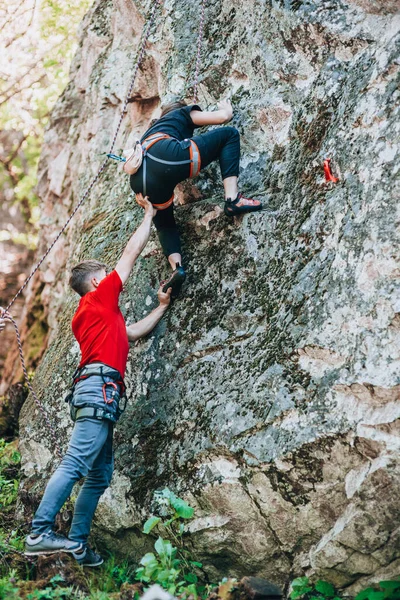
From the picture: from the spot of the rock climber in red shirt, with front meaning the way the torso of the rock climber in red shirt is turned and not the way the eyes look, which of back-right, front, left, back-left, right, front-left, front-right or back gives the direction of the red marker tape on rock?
front-right

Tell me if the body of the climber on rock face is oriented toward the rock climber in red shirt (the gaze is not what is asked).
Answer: no

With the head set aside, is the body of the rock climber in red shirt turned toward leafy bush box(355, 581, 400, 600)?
no

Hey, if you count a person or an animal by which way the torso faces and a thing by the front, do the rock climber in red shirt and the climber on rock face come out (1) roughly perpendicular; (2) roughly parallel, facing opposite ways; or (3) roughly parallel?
roughly parallel

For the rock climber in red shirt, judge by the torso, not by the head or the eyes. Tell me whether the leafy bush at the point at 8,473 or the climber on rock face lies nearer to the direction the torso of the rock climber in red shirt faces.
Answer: the climber on rock face

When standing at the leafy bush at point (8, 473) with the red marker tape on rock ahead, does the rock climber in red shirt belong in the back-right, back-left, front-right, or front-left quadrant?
front-right

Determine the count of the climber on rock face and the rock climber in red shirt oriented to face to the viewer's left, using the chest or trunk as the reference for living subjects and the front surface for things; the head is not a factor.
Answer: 0

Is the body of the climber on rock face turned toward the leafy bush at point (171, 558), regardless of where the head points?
no

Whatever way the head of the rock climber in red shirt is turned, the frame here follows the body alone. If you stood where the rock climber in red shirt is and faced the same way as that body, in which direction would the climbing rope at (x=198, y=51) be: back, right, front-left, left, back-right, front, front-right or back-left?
front

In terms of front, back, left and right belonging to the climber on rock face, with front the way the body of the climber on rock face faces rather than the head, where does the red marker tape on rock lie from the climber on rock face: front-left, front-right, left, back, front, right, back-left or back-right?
right

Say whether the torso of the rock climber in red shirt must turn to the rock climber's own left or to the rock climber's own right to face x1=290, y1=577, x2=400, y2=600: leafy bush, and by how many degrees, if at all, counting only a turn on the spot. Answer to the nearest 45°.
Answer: approximately 90° to the rock climber's own right

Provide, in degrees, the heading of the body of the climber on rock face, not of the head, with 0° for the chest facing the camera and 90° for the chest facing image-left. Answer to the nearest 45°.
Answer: approximately 225°

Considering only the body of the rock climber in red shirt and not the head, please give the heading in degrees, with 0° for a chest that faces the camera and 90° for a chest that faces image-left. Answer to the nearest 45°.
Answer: approximately 225°
